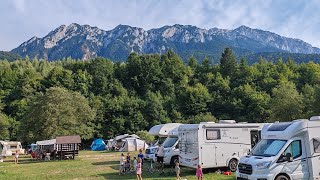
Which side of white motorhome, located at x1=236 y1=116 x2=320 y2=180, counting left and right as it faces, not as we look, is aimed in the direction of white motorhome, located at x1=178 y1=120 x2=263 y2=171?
right

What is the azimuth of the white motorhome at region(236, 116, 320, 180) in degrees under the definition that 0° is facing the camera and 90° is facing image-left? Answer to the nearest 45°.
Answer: approximately 45°

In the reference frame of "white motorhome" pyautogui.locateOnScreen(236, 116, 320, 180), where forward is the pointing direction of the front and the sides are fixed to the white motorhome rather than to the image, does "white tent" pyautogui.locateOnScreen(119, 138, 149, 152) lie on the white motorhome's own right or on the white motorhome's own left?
on the white motorhome's own right

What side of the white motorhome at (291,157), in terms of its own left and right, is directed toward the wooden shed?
right

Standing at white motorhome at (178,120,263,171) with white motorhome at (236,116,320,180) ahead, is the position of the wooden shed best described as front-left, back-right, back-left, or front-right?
back-right

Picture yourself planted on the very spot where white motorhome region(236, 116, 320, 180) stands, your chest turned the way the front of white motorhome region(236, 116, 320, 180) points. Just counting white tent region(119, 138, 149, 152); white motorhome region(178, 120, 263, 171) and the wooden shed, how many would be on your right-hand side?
3
